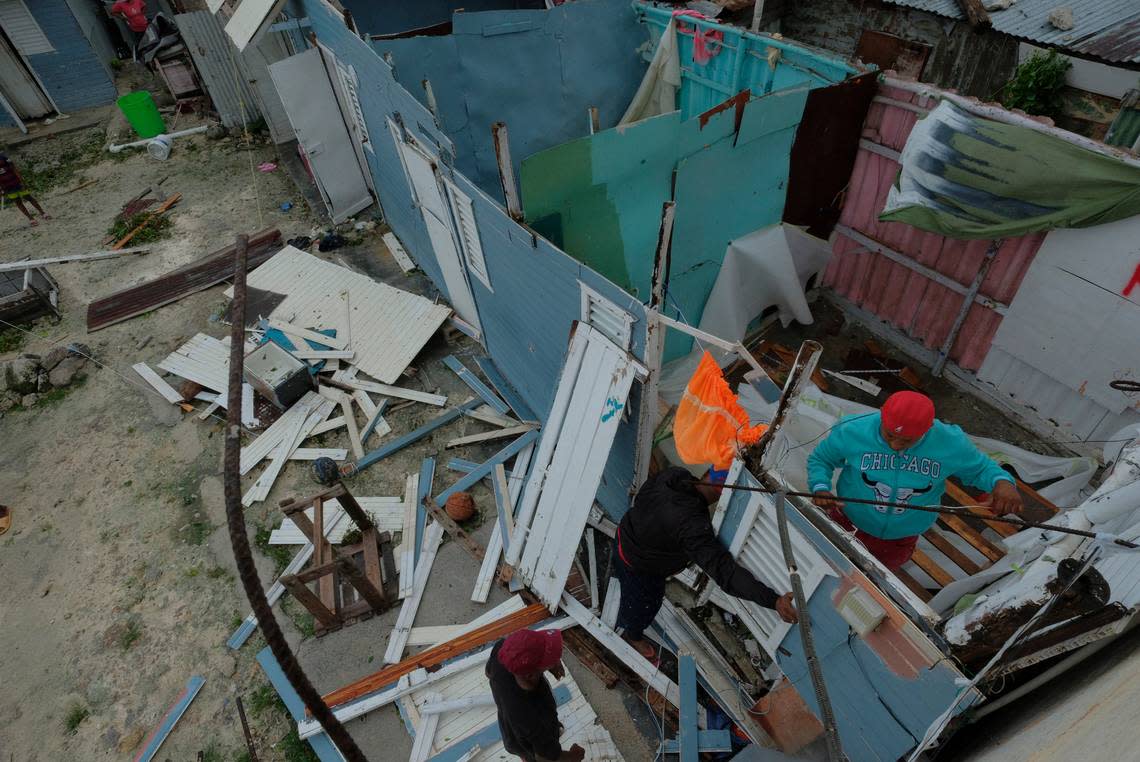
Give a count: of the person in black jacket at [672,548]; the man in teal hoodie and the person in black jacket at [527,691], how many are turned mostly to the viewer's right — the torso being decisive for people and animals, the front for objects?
2

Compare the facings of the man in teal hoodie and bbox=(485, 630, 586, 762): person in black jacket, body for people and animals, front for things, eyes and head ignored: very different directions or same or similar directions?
very different directions

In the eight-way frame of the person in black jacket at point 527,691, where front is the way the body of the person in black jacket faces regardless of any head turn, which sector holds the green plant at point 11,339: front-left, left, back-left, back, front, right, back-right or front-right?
back-left

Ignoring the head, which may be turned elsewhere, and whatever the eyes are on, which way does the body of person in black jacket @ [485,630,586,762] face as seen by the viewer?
to the viewer's right

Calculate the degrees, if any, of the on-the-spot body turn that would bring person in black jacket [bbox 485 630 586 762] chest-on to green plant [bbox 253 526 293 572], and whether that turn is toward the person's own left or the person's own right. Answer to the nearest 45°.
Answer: approximately 135° to the person's own left

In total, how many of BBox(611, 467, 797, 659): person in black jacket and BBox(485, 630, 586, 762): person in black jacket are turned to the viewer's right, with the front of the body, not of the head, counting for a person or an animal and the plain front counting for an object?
2

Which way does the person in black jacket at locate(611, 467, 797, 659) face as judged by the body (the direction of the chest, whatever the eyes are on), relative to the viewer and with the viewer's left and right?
facing to the right of the viewer
